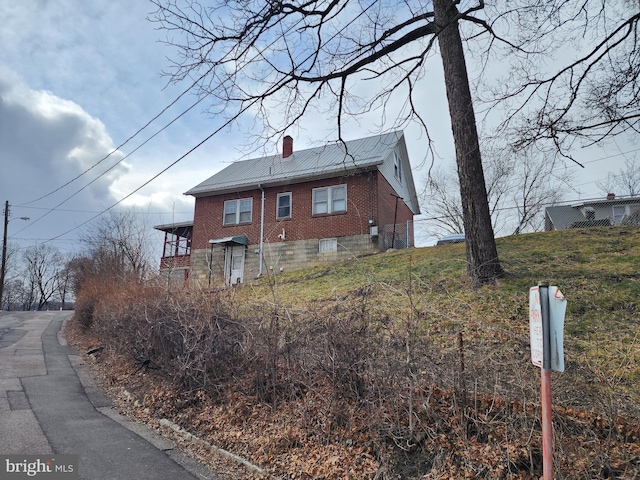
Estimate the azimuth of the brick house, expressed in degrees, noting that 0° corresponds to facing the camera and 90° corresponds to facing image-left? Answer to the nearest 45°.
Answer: approximately 90°

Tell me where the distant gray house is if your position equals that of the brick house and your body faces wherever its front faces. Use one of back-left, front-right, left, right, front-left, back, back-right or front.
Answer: back
